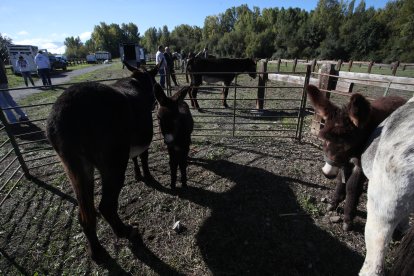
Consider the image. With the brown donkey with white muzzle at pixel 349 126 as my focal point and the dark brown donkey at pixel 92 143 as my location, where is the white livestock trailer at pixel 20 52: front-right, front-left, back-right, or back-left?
back-left

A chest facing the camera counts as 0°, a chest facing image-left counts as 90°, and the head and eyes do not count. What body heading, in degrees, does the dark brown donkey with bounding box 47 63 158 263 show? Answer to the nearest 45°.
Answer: approximately 225°

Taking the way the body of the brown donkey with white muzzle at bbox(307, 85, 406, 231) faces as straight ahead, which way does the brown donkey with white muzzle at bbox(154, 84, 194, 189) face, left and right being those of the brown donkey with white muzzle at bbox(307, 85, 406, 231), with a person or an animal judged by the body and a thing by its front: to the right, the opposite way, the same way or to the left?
to the left

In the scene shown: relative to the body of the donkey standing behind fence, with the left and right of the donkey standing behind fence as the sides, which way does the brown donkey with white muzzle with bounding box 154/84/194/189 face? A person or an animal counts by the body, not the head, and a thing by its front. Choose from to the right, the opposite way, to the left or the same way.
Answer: to the right

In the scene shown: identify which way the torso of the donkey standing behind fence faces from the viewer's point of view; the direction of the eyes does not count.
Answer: to the viewer's right

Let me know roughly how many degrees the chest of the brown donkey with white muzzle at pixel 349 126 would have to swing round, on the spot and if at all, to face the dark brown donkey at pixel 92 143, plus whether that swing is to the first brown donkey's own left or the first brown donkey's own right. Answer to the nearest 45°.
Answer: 0° — it already faces it

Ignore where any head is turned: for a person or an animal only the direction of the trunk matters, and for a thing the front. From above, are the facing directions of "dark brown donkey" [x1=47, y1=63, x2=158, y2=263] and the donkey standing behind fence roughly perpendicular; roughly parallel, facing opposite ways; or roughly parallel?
roughly perpendicular

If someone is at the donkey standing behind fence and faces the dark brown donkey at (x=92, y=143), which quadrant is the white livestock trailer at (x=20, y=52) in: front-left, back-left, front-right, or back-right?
back-right

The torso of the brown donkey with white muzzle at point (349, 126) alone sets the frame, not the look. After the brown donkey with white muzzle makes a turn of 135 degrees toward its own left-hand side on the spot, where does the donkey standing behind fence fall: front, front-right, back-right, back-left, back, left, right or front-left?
back-left

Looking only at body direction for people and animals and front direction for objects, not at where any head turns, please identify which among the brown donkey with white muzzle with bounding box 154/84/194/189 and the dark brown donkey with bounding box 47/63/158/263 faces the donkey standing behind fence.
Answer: the dark brown donkey

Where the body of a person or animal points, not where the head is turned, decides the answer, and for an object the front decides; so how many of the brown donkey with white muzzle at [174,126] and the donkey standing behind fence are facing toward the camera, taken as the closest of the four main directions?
1
